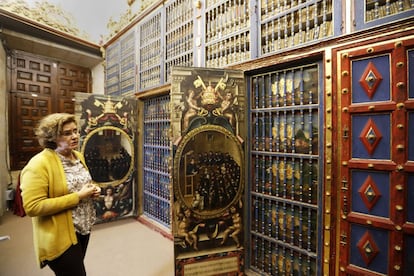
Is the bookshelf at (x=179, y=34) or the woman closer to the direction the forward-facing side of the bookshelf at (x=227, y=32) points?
the woman

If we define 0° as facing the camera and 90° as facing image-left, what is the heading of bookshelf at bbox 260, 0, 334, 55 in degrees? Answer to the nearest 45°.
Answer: approximately 45°

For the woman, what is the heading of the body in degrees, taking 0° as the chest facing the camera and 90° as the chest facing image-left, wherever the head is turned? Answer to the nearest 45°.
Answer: approximately 315°

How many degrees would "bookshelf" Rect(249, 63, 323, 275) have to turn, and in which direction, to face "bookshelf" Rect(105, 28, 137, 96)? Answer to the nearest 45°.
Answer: approximately 90° to its right

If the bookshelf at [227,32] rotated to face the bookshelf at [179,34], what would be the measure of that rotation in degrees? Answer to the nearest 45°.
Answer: approximately 90° to its right

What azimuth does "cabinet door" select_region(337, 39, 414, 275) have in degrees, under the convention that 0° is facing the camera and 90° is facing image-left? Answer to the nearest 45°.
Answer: approximately 45°
